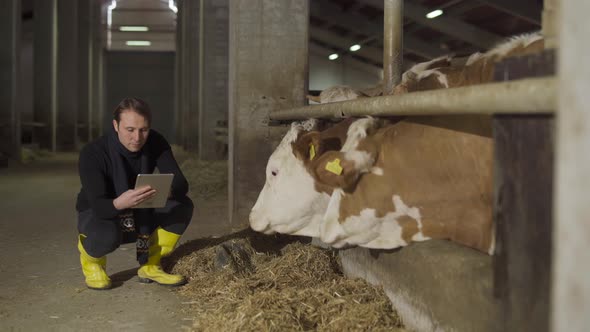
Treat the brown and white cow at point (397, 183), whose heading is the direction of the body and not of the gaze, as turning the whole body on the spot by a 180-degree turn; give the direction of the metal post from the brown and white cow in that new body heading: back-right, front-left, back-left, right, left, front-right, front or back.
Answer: left

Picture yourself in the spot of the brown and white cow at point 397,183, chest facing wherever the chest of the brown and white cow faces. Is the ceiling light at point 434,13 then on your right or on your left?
on your right

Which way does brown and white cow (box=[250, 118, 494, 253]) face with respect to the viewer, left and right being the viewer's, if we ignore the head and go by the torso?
facing to the left of the viewer

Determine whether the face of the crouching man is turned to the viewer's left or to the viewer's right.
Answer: to the viewer's right

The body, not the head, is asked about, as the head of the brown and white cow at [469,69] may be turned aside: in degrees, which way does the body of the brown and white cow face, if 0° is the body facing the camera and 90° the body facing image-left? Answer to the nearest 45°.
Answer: approximately 90°

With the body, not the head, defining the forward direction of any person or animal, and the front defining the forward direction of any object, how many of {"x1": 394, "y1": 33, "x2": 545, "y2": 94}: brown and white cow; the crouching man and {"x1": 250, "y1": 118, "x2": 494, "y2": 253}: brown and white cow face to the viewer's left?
2

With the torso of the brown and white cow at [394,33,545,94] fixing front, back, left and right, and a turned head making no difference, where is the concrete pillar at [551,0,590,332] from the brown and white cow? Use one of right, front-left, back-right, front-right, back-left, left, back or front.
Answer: left

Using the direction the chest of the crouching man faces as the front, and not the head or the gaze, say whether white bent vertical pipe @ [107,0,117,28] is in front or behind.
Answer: behind

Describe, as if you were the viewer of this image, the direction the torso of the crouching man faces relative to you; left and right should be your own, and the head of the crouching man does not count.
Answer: facing the viewer and to the right of the viewer

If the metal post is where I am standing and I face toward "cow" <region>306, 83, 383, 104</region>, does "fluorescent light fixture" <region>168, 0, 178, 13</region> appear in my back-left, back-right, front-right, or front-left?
front-right

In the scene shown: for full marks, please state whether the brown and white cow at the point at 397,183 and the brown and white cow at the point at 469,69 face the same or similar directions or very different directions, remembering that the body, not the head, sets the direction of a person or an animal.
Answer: same or similar directions
